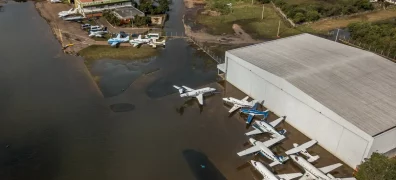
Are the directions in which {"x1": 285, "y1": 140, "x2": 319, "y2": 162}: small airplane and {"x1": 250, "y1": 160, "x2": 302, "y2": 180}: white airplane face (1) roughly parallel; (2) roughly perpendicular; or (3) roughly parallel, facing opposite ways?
roughly parallel

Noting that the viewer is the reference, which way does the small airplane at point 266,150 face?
facing away from the viewer and to the left of the viewer

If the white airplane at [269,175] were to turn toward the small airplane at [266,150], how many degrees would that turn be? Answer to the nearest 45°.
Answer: approximately 45° to its right

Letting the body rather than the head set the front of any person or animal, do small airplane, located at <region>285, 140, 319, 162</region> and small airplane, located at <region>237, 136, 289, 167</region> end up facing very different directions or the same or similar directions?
same or similar directions

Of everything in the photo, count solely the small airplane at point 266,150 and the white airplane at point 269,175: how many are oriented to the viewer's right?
0

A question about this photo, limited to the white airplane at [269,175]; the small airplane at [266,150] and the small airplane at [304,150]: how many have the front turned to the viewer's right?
0

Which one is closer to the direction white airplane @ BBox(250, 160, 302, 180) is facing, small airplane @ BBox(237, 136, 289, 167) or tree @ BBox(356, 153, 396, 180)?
the small airplane

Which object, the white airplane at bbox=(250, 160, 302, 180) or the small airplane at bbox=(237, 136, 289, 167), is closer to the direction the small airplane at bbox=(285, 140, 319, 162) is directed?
the small airplane

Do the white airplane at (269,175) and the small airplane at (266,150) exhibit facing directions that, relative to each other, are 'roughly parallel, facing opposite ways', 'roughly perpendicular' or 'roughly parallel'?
roughly parallel
